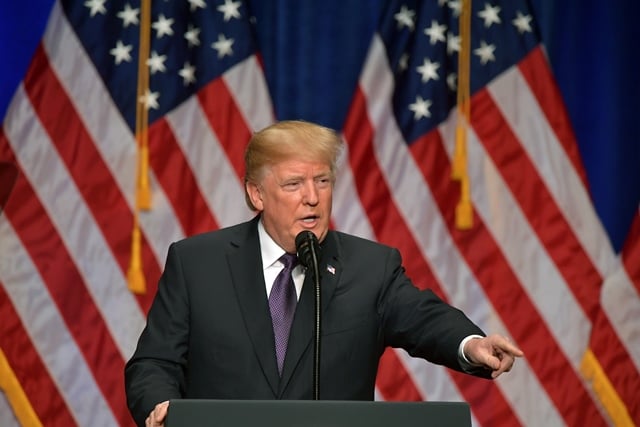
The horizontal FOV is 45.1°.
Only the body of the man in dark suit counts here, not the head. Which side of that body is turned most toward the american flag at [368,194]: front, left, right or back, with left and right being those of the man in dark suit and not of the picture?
back

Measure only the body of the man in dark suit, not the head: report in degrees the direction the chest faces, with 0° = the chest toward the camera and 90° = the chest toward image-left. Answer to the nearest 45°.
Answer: approximately 0°

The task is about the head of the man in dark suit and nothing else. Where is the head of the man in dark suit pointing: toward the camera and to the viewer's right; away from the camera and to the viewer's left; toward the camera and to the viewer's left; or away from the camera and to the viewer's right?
toward the camera and to the viewer's right
